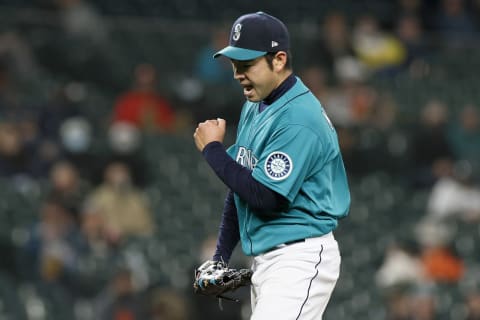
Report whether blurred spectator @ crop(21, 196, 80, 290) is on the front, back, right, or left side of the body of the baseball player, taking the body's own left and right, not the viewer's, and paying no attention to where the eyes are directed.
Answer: right

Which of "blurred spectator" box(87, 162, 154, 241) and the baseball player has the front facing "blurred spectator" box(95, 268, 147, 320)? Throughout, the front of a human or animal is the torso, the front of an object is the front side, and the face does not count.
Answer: "blurred spectator" box(87, 162, 154, 241)

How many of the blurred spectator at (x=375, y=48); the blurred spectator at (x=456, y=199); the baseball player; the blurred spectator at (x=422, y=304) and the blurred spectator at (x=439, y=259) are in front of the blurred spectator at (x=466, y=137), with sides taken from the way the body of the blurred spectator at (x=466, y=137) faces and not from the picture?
4

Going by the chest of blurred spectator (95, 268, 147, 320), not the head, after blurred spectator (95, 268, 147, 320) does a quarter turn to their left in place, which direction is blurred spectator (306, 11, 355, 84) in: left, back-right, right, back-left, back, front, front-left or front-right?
front-left

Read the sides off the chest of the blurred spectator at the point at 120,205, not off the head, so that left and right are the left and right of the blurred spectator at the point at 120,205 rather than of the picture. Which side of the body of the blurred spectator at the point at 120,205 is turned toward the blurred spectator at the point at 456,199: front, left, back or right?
left

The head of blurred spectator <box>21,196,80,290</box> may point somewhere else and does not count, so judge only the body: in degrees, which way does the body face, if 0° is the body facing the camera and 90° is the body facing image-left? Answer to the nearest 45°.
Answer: approximately 0°

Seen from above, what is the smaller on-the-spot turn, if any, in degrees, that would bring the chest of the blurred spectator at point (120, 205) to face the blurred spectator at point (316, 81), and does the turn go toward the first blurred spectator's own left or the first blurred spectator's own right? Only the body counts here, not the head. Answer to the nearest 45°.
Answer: approximately 135° to the first blurred spectator's own left

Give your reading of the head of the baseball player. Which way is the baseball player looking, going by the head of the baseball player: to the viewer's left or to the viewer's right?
to the viewer's left

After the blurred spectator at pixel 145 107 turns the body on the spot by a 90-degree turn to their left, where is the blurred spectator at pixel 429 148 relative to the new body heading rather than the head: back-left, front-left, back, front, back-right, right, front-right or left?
front

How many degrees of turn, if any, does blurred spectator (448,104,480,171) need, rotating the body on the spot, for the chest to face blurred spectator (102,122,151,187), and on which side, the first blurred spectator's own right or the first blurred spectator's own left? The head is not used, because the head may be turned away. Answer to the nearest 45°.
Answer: approximately 45° to the first blurred spectator's own right
